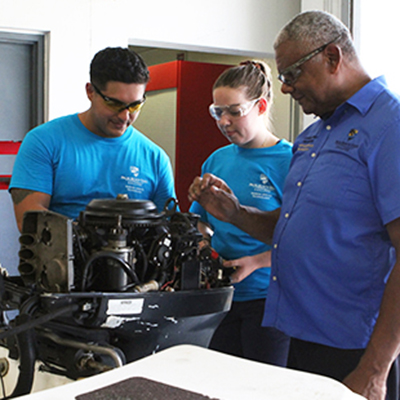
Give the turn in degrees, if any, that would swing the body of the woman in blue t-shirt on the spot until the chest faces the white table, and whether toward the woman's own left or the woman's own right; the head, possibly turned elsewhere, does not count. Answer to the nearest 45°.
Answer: approximately 45° to the woman's own left

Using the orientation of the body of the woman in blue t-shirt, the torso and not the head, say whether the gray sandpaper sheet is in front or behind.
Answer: in front

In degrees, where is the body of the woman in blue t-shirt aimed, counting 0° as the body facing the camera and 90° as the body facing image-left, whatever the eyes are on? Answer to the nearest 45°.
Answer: approximately 45°
